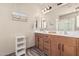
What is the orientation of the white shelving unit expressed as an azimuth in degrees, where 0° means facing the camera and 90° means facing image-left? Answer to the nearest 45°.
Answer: approximately 315°

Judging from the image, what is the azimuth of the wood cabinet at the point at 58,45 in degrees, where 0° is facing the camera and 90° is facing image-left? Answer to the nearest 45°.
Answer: approximately 45°

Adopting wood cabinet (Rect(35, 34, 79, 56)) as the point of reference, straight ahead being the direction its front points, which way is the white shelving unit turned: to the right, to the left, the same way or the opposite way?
to the left

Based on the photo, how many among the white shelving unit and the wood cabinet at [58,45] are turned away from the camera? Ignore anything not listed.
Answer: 0

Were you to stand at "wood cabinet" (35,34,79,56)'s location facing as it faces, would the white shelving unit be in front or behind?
in front

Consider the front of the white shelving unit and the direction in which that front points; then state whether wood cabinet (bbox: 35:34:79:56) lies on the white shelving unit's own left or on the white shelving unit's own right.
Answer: on the white shelving unit's own left
